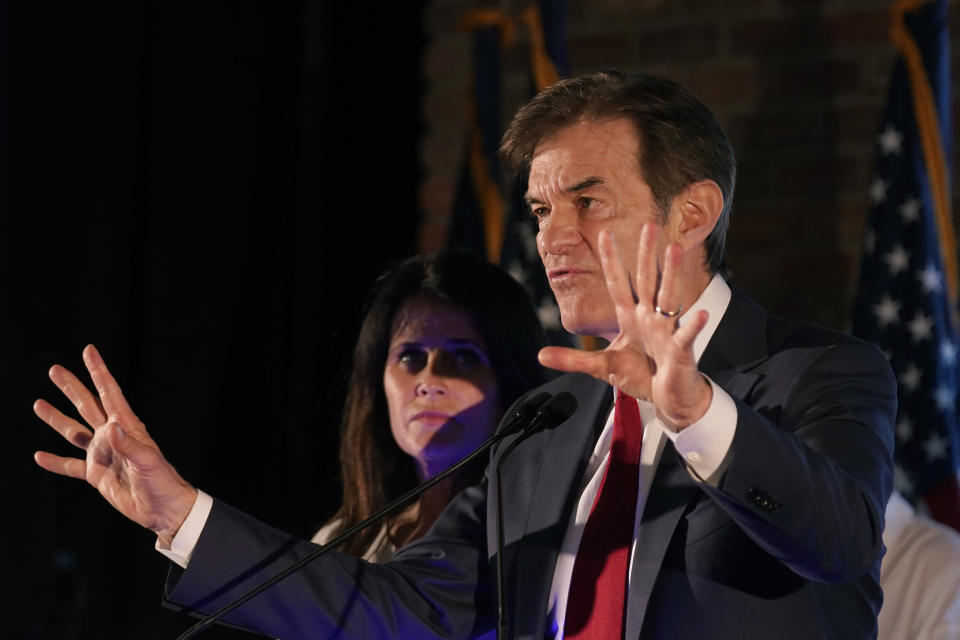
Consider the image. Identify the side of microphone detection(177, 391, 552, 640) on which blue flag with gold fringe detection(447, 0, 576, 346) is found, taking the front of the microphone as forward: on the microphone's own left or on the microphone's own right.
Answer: on the microphone's own left

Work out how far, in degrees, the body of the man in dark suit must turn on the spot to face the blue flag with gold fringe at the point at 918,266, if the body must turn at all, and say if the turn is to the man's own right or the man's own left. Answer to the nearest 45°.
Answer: approximately 180°

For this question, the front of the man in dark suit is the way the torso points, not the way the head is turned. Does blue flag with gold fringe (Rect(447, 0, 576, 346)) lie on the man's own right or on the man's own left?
on the man's own right

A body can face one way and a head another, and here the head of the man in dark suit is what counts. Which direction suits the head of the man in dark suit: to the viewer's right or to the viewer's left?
to the viewer's left

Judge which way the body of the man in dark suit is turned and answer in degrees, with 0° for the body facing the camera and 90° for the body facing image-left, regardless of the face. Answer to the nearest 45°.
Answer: approximately 45°

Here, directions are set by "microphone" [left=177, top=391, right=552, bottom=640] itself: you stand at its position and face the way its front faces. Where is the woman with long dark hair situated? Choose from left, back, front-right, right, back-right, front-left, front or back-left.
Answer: left
